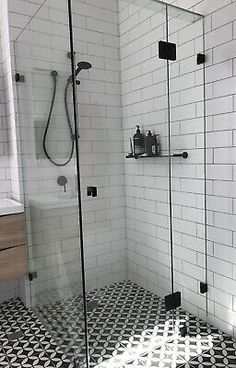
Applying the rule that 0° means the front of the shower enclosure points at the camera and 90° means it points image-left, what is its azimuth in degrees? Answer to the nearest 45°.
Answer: approximately 315°
